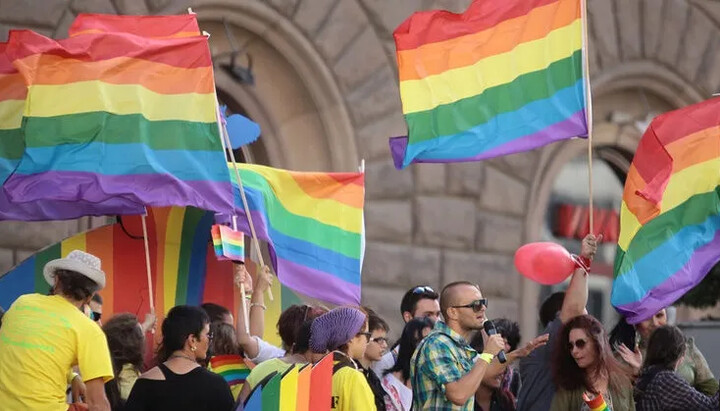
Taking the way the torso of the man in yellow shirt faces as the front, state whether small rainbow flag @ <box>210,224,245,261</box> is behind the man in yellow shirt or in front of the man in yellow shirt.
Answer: in front

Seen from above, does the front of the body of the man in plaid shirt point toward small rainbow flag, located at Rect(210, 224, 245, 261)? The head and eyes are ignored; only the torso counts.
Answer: no

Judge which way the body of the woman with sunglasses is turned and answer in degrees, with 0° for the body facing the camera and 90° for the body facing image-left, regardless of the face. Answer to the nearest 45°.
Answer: approximately 45°

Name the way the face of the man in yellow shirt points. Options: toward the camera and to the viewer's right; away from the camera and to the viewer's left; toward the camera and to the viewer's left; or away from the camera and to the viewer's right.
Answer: away from the camera and to the viewer's right
